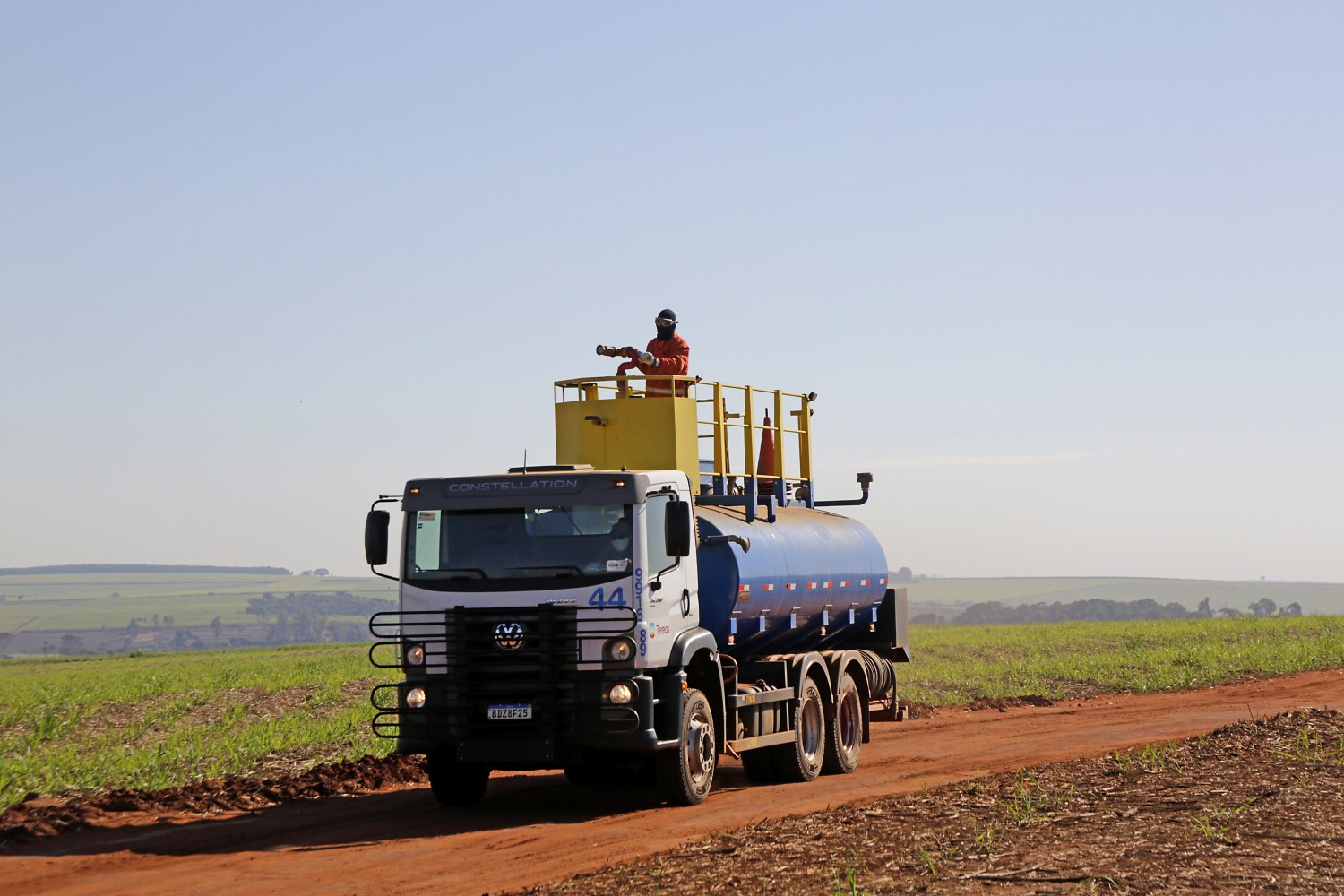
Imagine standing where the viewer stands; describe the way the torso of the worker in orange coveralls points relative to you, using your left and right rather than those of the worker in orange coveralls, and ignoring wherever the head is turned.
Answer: facing the viewer and to the left of the viewer
